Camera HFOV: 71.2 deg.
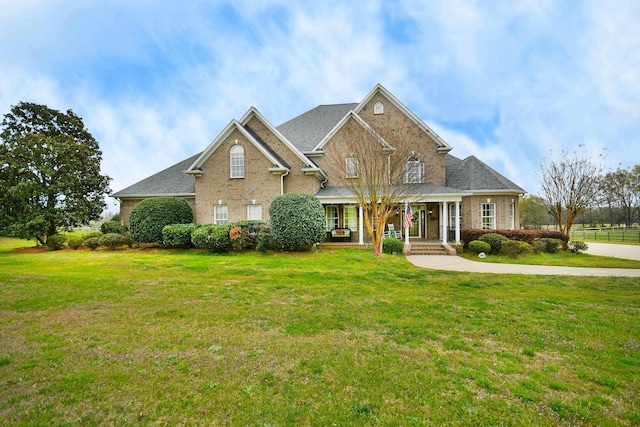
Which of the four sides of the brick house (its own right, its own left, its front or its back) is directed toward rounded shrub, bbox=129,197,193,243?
right

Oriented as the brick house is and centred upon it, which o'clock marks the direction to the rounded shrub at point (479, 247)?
The rounded shrub is roughly at 10 o'clock from the brick house.

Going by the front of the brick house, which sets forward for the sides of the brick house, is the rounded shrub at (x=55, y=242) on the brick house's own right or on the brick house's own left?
on the brick house's own right

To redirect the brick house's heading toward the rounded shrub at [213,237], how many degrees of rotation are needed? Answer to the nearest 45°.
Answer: approximately 45° to its right

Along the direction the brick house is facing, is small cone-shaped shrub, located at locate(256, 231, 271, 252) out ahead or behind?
ahead

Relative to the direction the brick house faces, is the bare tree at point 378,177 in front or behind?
in front

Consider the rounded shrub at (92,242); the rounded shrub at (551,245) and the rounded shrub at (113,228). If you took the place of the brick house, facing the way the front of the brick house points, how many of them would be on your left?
1

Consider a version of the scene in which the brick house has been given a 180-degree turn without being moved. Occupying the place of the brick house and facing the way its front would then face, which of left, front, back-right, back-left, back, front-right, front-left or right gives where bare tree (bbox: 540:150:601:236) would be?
right

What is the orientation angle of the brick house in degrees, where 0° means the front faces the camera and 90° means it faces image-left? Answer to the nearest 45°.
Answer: approximately 0°

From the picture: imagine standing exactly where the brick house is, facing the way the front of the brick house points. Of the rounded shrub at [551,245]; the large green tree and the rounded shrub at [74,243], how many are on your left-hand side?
1
